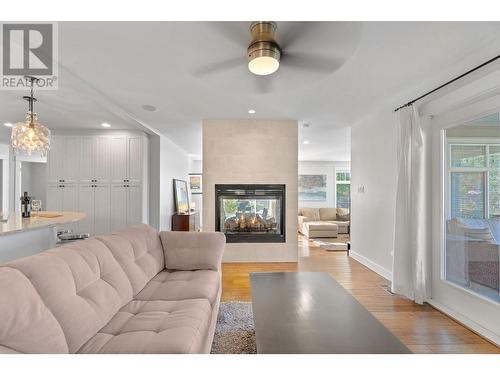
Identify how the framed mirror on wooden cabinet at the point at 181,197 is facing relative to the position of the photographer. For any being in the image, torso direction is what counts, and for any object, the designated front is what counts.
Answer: facing the viewer and to the right of the viewer

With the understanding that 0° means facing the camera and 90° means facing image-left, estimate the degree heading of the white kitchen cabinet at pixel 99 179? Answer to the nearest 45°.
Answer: approximately 0°

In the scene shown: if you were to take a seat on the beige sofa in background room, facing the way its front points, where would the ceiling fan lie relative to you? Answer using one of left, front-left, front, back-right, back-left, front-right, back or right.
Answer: front

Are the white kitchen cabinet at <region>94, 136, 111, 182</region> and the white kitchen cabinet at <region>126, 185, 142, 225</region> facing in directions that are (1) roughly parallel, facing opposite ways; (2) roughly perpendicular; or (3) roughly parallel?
roughly parallel

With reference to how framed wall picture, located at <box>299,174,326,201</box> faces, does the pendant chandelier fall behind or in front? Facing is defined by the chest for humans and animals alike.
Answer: in front

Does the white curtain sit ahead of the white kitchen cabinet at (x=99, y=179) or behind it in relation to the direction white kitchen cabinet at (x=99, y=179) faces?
ahead

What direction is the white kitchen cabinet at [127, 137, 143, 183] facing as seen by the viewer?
toward the camera

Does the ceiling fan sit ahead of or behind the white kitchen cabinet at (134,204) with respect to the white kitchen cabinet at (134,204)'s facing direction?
ahead

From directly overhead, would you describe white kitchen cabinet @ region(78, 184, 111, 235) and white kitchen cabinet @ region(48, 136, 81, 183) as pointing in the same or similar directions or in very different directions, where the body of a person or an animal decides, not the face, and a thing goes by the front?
same or similar directions

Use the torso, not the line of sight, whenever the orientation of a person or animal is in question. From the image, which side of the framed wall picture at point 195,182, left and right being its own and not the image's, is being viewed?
front

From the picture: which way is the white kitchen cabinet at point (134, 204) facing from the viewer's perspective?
toward the camera

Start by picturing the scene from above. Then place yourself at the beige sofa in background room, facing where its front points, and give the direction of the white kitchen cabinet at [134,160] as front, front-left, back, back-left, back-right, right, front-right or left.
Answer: front-right

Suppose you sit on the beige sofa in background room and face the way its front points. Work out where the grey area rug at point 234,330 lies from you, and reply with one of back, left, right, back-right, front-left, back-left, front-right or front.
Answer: front

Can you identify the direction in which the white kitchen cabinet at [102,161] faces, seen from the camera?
facing the viewer
